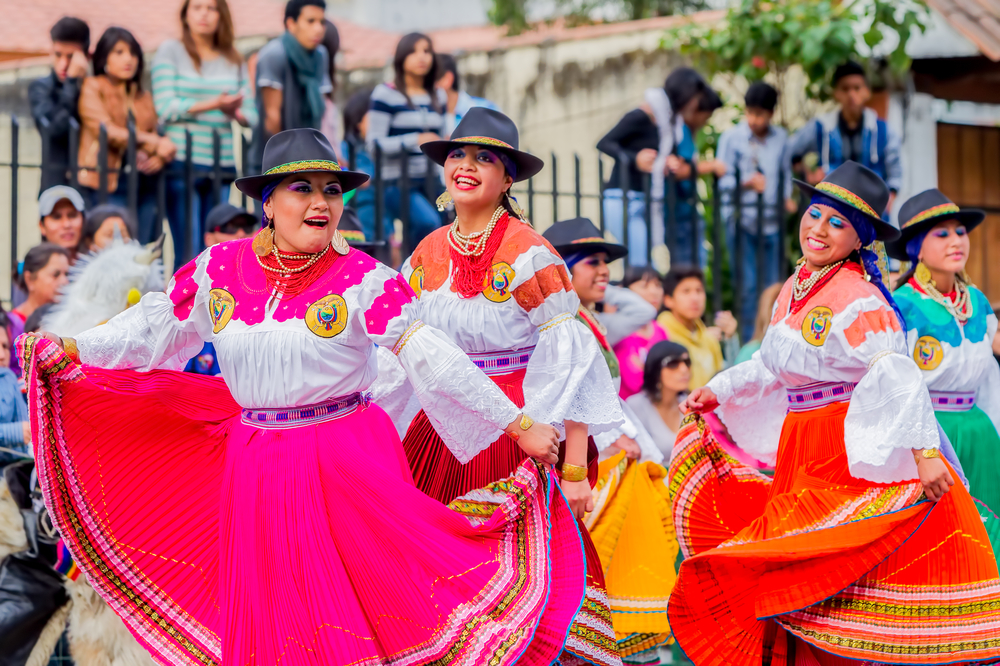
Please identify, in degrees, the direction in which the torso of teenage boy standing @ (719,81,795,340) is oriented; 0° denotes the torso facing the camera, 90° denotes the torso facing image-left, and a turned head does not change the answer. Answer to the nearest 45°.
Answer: approximately 0°

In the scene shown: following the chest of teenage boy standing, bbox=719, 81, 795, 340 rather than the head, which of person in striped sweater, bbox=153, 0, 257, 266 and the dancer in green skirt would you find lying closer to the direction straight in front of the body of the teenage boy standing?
the dancer in green skirt

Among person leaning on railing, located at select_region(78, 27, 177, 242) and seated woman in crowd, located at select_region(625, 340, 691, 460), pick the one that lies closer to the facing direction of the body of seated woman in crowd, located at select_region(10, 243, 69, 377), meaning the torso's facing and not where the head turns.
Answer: the seated woman in crowd

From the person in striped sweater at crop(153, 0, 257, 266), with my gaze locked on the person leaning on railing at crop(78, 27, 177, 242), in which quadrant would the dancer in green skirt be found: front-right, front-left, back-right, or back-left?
back-left

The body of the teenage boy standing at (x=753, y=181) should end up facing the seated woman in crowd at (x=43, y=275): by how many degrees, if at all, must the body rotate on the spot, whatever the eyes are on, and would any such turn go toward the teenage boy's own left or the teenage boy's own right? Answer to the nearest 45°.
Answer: approximately 45° to the teenage boy's own right

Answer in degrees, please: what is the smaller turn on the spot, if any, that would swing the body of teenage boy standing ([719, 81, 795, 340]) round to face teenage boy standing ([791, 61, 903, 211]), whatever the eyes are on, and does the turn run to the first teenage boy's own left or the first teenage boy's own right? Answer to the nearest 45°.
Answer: approximately 90° to the first teenage boy's own left

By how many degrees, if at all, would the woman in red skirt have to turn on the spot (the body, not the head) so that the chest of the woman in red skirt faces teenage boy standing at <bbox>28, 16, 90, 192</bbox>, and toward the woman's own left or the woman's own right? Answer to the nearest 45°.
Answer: approximately 90° to the woman's own right

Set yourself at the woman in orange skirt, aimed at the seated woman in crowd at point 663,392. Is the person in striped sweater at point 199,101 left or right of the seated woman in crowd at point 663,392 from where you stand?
left
